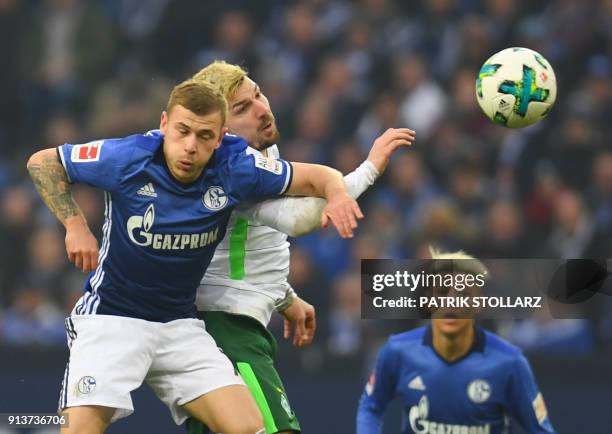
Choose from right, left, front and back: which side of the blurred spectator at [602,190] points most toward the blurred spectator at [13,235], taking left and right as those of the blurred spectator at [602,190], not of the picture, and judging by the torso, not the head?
right

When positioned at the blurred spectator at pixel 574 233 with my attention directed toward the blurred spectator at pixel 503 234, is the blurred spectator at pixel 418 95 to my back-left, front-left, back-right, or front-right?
front-right

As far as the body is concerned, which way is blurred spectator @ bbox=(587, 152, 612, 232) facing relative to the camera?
toward the camera

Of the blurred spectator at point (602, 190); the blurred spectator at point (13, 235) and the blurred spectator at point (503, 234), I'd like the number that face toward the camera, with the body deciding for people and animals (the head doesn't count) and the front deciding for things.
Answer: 3

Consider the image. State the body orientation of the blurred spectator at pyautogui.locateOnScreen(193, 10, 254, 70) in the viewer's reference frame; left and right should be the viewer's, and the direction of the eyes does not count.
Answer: facing the viewer

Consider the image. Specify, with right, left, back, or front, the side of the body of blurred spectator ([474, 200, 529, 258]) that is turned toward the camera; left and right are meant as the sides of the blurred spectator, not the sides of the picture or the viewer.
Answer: front

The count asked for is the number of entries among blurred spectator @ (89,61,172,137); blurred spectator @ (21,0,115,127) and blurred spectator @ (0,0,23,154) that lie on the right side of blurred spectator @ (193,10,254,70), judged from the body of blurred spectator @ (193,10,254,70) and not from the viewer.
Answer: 3

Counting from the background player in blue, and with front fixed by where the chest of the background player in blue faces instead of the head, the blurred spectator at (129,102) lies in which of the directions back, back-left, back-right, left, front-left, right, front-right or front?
back-right

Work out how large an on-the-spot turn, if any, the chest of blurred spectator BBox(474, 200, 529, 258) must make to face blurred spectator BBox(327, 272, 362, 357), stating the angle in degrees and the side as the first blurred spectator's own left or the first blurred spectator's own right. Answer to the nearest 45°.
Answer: approximately 90° to the first blurred spectator's own right
